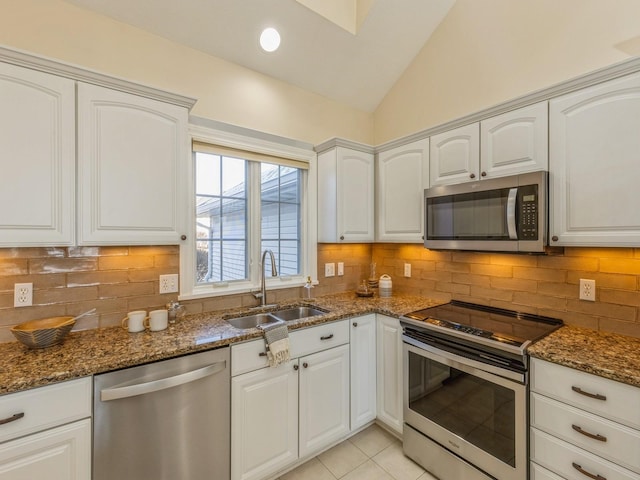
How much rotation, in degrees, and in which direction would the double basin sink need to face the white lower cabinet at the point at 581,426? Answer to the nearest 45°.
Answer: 0° — it already faces it

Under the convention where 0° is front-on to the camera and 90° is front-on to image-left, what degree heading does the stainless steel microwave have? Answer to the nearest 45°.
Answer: approximately 45°

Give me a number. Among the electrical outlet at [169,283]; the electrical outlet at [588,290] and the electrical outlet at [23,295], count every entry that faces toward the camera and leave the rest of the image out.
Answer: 3

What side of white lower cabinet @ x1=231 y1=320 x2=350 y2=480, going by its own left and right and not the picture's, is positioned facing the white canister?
left

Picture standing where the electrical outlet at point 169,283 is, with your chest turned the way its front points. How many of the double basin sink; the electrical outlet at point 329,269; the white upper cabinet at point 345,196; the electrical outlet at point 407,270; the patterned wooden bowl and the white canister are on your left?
5

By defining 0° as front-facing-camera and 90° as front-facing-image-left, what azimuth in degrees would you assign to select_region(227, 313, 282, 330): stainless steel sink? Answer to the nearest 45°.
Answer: approximately 315°

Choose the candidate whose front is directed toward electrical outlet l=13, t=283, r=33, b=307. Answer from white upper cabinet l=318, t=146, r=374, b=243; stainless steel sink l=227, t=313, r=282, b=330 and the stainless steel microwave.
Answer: the stainless steel microwave

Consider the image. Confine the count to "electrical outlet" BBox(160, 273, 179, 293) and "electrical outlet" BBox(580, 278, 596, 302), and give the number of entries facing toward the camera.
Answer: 2

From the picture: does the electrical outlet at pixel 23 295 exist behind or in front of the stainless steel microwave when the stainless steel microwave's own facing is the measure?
in front

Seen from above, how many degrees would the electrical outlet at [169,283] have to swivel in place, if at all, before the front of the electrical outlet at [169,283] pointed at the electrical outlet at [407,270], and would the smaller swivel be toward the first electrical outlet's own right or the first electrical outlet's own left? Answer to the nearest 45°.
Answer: approximately 90° to the first electrical outlet's own left

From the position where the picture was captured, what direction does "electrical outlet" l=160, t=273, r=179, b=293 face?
facing the viewer

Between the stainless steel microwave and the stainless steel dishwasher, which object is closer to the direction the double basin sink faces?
the stainless steel microwave

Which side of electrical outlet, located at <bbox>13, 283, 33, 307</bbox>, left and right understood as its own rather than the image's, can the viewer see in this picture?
front

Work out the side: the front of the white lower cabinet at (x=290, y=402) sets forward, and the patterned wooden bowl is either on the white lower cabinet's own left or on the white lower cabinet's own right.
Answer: on the white lower cabinet's own right
